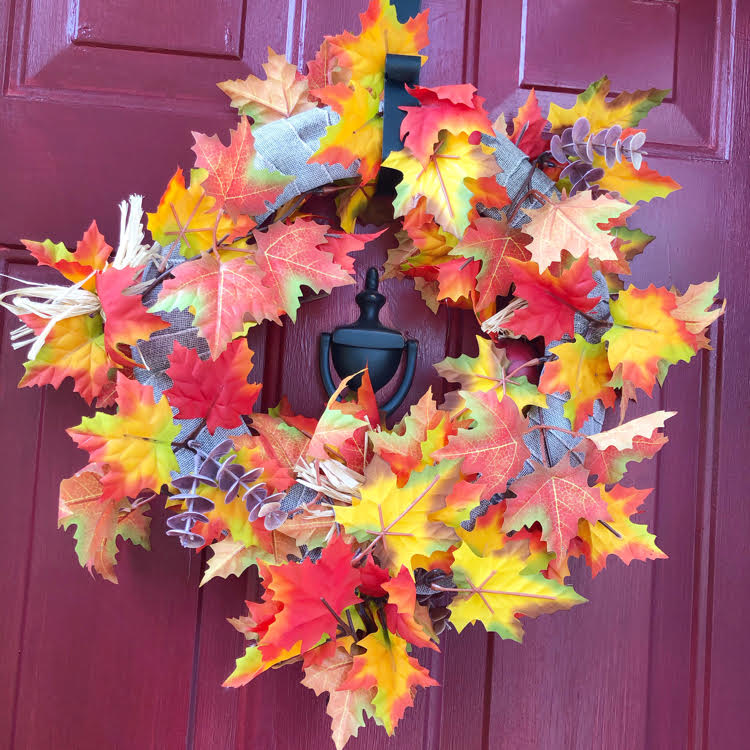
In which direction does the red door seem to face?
toward the camera

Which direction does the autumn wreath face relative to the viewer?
toward the camera
